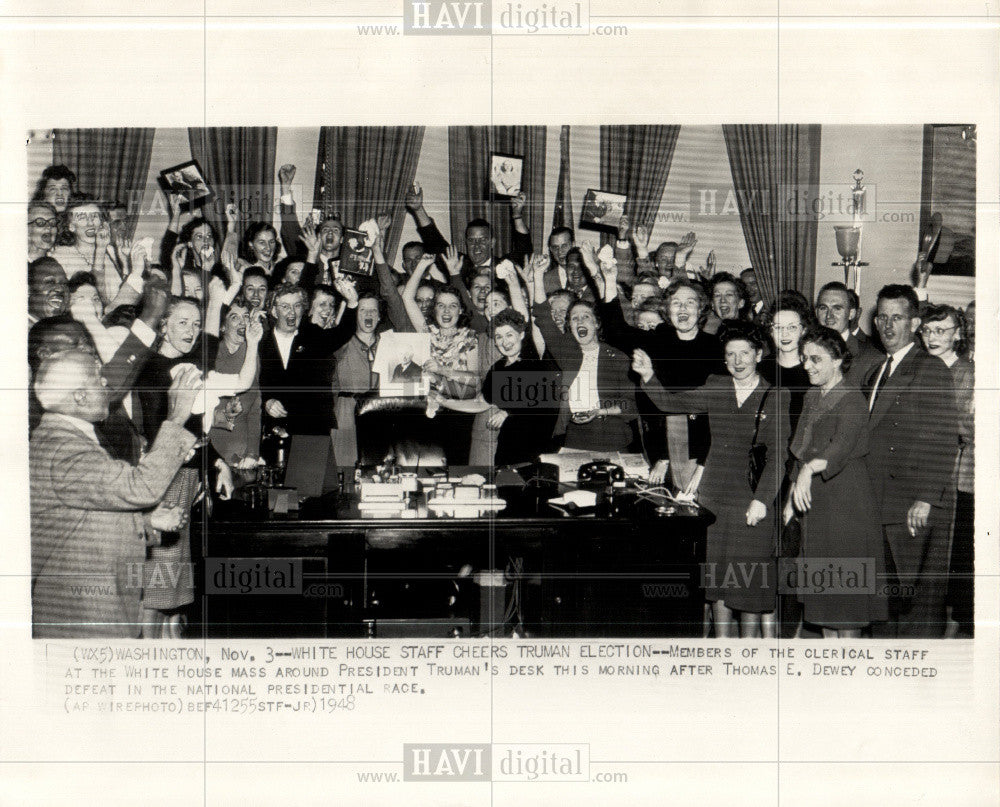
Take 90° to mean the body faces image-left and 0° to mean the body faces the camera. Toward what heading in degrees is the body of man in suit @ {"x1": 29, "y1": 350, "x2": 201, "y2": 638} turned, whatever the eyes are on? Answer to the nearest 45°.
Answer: approximately 270°

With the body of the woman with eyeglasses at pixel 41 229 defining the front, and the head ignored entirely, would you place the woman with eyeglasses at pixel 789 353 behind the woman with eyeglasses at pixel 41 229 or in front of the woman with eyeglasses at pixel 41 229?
in front

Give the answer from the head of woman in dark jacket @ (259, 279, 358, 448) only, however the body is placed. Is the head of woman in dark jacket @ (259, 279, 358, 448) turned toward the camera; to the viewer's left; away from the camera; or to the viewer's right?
toward the camera

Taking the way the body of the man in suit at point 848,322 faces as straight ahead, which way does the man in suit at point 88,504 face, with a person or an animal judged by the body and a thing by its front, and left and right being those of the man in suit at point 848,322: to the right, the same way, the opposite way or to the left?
the opposite way

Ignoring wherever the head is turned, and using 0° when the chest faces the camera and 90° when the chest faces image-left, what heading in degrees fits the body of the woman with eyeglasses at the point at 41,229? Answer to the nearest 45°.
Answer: approximately 315°

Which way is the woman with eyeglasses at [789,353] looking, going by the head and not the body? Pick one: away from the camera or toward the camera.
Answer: toward the camera
